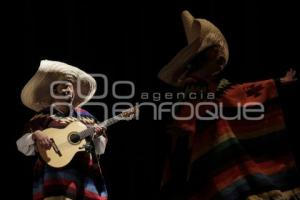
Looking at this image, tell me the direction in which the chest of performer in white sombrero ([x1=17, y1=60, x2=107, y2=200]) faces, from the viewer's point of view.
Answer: toward the camera

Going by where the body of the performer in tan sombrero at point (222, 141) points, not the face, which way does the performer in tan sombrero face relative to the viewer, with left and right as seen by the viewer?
facing the viewer and to the left of the viewer

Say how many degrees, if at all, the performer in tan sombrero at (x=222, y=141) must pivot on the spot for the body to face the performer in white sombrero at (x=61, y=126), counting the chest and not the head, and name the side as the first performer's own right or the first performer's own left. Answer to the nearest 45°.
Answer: approximately 45° to the first performer's own right

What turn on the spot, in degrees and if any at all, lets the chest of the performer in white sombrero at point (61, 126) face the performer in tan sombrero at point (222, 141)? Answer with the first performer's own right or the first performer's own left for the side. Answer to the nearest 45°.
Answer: approximately 45° to the first performer's own left

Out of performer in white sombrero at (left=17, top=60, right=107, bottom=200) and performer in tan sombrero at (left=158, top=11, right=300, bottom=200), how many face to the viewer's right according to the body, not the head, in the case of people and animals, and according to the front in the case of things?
0
